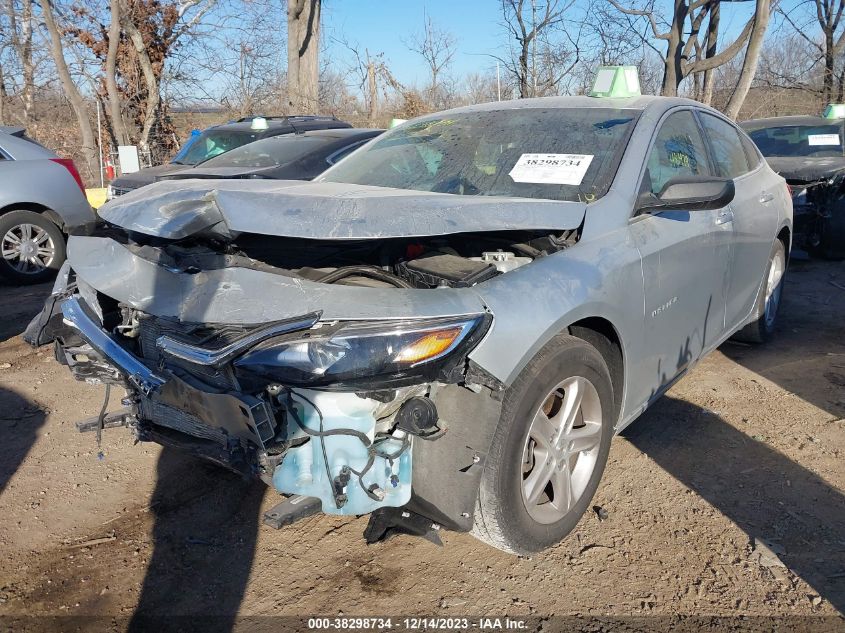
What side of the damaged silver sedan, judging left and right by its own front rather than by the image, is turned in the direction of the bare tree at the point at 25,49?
right

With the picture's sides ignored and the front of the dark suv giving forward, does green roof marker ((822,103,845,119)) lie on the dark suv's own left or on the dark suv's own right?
on the dark suv's own left

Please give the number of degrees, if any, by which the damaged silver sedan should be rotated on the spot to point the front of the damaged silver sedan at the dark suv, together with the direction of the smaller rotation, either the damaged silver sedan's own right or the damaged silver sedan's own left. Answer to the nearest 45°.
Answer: approximately 135° to the damaged silver sedan's own right

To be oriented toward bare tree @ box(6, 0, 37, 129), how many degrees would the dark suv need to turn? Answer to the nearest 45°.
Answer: approximately 90° to its right

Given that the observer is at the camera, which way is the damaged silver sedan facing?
facing the viewer and to the left of the viewer

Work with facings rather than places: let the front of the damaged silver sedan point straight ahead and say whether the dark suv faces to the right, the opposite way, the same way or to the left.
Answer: the same way

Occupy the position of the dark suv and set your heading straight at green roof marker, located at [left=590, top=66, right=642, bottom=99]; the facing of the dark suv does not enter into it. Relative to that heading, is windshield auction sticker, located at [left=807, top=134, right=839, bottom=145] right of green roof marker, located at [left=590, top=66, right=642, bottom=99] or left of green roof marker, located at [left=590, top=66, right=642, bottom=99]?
left

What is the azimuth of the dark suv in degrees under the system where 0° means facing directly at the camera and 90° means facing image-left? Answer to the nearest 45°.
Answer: approximately 45°

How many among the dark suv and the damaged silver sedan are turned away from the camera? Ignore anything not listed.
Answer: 0

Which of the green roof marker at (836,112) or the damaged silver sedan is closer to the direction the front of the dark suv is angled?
the damaged silver sedan

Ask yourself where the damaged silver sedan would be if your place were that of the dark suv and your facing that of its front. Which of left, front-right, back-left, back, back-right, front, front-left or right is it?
front-left

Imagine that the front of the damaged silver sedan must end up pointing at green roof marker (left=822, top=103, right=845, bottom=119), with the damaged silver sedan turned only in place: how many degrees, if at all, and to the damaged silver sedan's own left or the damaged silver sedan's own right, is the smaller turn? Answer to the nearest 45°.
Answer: approximately 180°
